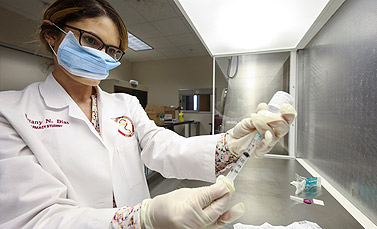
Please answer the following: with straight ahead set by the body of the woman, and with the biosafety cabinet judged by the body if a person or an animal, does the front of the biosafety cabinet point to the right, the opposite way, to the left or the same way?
the opposite way

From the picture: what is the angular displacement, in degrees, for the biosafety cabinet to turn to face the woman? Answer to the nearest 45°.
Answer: approximately 45° to its left

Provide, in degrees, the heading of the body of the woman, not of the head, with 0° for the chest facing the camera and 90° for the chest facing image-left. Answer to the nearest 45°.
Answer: approximately 315°

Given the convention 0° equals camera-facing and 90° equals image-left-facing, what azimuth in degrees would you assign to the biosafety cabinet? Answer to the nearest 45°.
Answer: approximately 90°

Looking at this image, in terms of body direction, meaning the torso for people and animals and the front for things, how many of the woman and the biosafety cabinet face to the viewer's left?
1

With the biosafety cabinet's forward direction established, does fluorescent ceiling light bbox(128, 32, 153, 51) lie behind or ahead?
ahead
